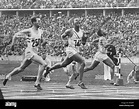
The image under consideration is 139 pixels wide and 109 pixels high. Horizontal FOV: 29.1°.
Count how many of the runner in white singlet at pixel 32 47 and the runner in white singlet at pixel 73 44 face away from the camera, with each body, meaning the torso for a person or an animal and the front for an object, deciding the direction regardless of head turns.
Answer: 0

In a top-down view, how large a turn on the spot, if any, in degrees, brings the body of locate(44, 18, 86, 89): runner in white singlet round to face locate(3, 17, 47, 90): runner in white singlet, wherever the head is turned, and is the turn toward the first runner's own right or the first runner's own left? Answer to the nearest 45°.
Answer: approximately 135° to the first runner's own right

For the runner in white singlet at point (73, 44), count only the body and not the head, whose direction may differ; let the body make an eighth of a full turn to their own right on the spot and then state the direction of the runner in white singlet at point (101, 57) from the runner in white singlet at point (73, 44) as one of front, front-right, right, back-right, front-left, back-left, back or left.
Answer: left

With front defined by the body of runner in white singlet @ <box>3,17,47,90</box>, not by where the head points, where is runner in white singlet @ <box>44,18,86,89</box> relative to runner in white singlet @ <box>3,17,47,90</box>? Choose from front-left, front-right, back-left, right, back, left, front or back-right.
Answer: front-left

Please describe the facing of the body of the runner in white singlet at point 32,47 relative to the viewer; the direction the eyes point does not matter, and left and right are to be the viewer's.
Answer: facing the viewer and to the right of the viewer
